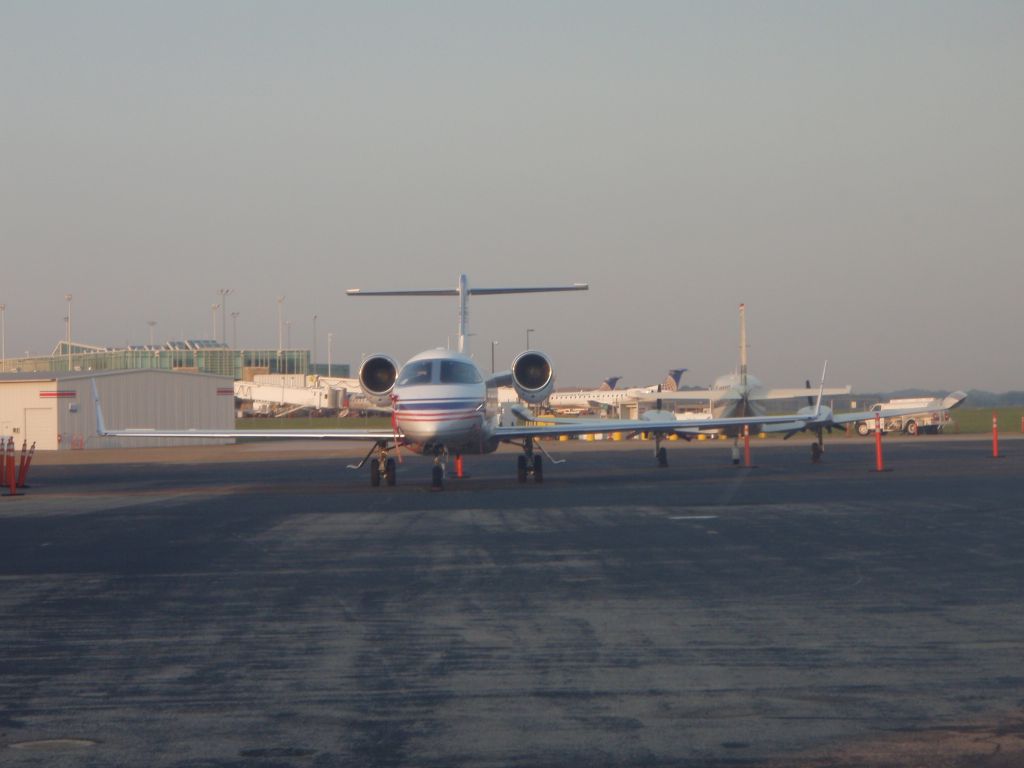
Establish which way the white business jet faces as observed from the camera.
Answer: facing the viewer
